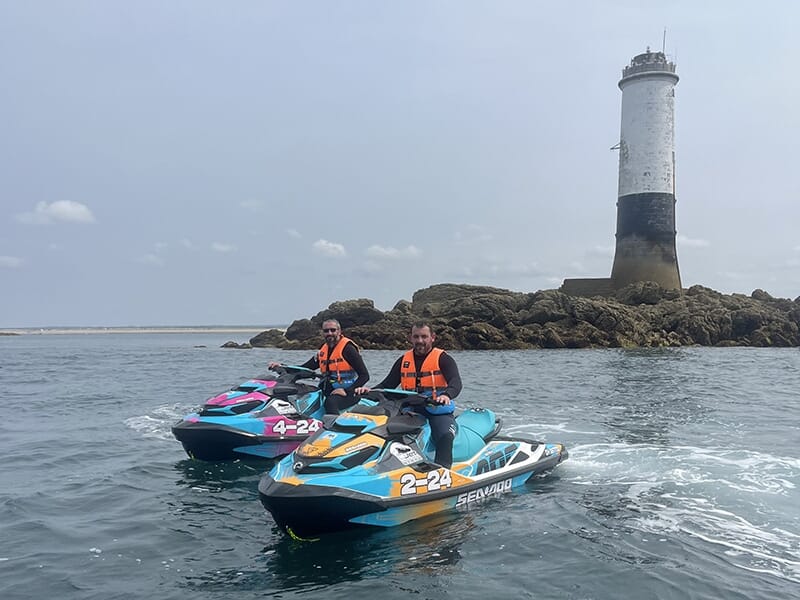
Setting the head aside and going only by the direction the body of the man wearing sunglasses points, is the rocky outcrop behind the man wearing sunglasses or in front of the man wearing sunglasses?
behind

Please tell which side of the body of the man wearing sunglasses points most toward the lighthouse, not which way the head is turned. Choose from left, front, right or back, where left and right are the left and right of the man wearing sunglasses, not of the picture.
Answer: back

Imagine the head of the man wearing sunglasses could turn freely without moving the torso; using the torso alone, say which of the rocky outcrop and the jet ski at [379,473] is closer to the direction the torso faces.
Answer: the jet ski

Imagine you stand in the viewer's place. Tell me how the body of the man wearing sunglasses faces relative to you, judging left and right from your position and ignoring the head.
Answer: facing the viewer and to the left of the viewer

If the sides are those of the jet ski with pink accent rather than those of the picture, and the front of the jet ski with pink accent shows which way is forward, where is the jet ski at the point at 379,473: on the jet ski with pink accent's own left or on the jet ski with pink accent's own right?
on the jet ski with pink accent's own left

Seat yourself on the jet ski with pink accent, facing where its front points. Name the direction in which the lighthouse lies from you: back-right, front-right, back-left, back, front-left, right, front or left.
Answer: back

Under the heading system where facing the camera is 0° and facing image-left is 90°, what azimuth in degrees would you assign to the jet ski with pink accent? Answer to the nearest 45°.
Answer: approximately 45°

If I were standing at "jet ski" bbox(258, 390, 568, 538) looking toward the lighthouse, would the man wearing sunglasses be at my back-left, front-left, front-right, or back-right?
front-left

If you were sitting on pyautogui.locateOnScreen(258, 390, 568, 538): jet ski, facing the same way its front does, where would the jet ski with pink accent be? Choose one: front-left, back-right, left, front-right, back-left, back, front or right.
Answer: right

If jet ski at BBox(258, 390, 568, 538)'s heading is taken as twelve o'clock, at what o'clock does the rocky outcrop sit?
The rocky outcrop is roughly at 5 o'clock from the jet ski.
